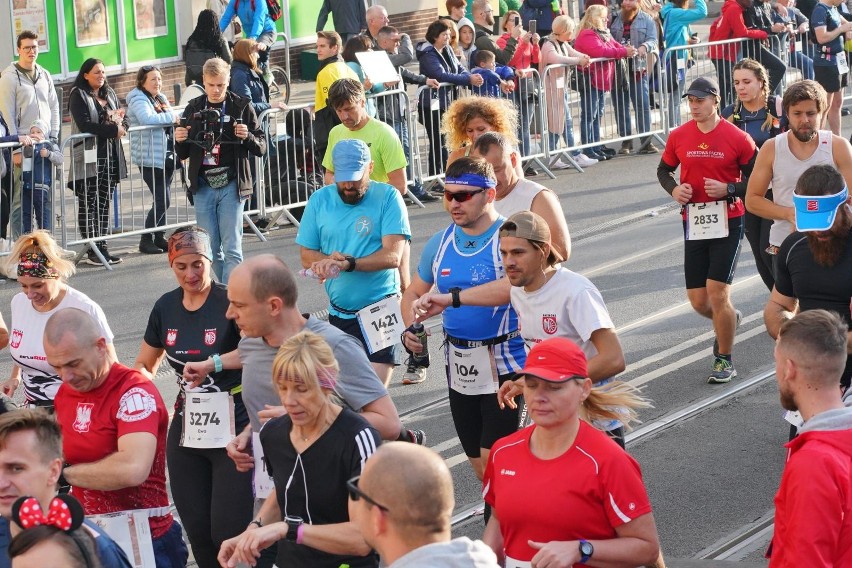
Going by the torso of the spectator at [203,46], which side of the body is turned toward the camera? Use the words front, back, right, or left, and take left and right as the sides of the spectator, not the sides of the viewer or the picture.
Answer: back

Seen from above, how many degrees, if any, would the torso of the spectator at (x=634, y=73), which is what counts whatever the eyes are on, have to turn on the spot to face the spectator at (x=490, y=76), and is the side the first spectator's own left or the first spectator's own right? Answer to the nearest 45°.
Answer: approximately 45° to the first spectator's own right

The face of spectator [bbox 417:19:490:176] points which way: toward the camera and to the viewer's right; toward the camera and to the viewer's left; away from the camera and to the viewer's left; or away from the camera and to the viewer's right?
toward the camera and to the viewer's right

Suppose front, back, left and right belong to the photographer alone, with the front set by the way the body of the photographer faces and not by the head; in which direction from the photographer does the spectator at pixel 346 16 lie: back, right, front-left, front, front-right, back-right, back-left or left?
back

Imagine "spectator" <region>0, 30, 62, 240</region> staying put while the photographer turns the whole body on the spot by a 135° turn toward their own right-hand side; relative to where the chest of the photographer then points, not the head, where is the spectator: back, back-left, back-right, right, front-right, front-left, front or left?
front

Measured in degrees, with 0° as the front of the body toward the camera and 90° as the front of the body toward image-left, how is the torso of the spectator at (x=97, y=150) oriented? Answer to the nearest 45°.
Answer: approximately 315°
